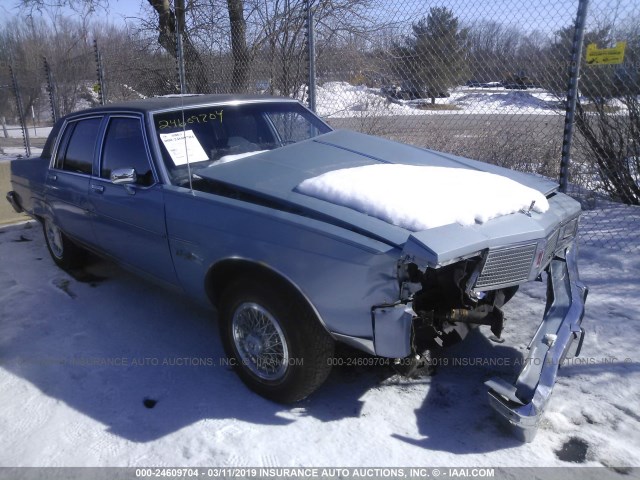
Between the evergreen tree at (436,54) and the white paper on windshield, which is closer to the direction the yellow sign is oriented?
the white paper on windshield

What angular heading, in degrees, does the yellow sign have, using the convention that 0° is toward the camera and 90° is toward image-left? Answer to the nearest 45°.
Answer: approximately 0°

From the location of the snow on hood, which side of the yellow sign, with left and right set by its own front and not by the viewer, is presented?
front

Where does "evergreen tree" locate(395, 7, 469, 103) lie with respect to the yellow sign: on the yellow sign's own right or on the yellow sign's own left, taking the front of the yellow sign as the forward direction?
on the yellow sign's own right

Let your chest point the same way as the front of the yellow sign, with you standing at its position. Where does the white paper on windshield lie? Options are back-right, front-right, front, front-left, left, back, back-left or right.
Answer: front-right
